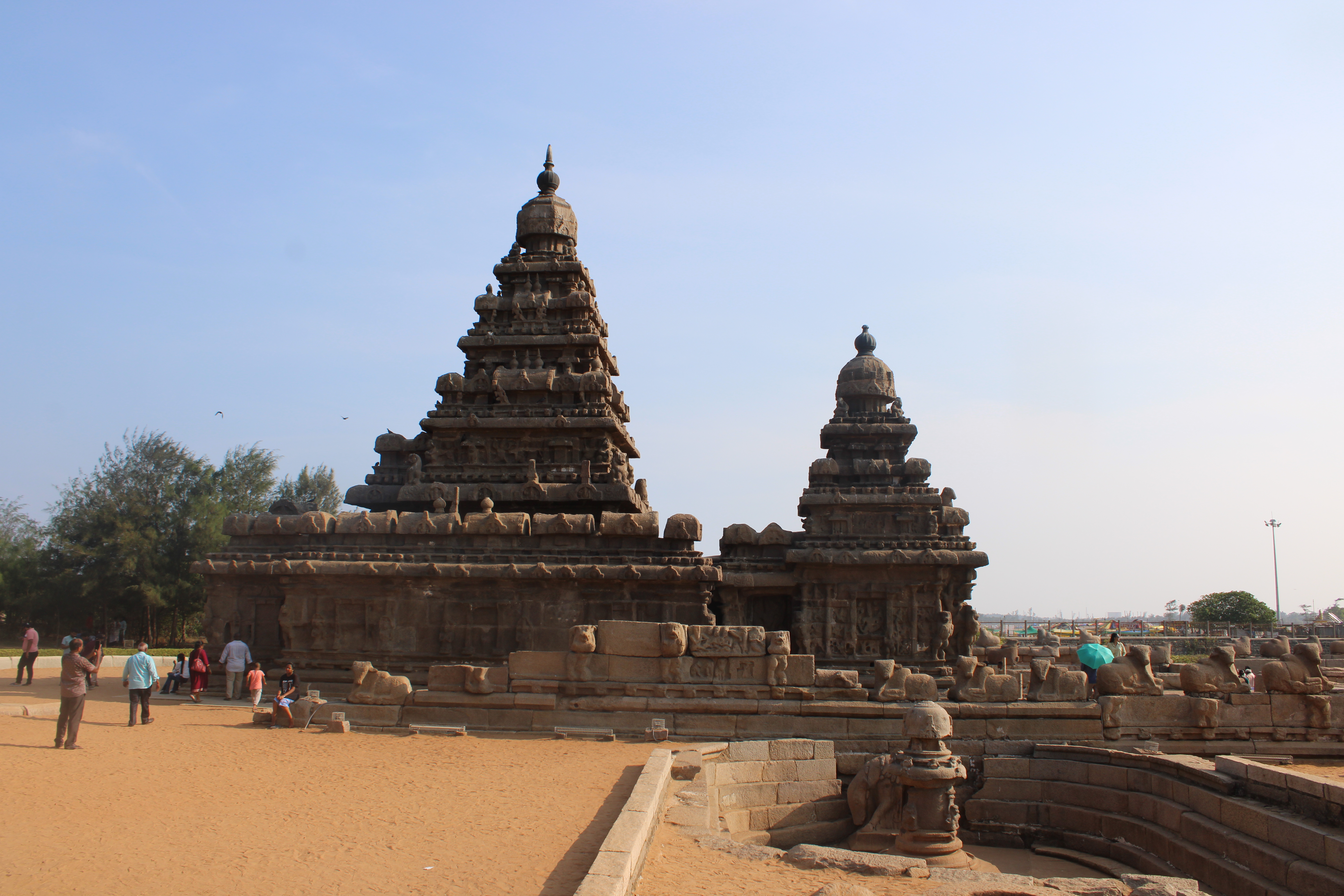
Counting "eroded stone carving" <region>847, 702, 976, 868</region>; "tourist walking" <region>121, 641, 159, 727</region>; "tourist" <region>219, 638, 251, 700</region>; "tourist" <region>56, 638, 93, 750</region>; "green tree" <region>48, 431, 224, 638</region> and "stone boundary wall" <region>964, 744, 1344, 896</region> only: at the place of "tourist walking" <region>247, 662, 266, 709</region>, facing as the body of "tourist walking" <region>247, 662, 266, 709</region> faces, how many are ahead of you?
2

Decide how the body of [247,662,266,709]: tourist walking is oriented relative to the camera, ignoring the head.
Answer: away from the camera

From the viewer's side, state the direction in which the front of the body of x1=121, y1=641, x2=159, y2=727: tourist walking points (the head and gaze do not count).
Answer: away from the camera

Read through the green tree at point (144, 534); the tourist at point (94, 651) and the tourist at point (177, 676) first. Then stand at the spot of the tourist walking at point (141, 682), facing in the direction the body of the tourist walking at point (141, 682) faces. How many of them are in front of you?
3

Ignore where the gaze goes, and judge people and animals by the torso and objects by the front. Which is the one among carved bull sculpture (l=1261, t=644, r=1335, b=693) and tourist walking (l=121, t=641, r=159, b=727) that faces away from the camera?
the tourist walking
